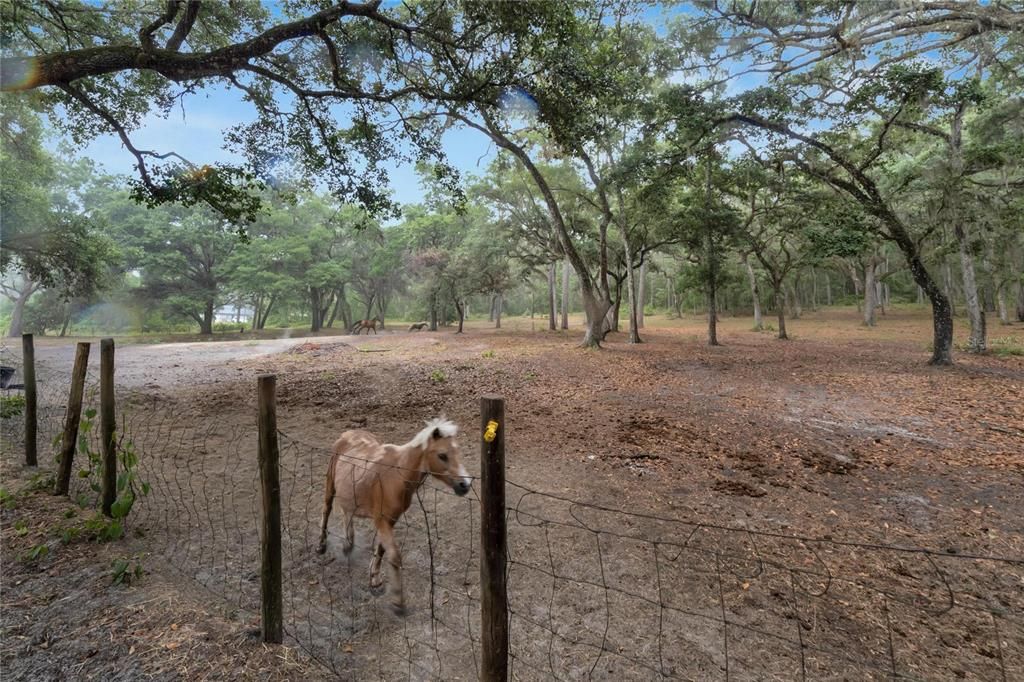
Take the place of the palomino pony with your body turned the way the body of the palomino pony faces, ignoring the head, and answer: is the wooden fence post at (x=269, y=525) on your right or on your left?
on your right

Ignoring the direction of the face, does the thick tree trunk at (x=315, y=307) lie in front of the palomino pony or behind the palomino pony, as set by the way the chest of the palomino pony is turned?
behind

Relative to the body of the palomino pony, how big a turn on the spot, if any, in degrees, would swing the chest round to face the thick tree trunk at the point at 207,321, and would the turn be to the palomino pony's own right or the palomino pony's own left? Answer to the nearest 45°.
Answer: approximately 135° to the palomino pony's own left

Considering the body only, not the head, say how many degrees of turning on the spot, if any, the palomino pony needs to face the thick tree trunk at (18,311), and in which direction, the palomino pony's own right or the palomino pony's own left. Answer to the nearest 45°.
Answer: approximately 180°

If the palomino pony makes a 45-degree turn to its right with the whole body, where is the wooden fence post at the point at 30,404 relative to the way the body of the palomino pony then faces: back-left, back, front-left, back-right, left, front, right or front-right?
back-right

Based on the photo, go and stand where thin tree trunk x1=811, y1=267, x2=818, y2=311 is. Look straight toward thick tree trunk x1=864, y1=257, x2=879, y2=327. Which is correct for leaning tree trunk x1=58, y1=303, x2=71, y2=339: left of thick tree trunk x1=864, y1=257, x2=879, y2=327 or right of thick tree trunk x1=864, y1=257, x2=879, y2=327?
right

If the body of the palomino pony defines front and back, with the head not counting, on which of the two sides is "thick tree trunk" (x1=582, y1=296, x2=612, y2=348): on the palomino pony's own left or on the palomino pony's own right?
on the palomino pony's own left

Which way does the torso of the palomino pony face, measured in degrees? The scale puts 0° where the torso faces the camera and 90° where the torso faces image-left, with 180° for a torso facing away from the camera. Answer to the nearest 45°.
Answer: approximately 315°

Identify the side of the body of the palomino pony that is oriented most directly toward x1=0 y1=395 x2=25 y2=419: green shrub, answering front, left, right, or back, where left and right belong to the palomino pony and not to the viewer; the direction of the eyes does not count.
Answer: back

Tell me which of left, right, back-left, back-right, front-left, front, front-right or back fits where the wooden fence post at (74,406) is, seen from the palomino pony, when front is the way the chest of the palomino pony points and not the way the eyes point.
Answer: back
